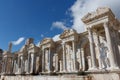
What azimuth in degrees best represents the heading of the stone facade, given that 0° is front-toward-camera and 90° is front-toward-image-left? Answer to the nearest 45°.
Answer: approximately 45°
